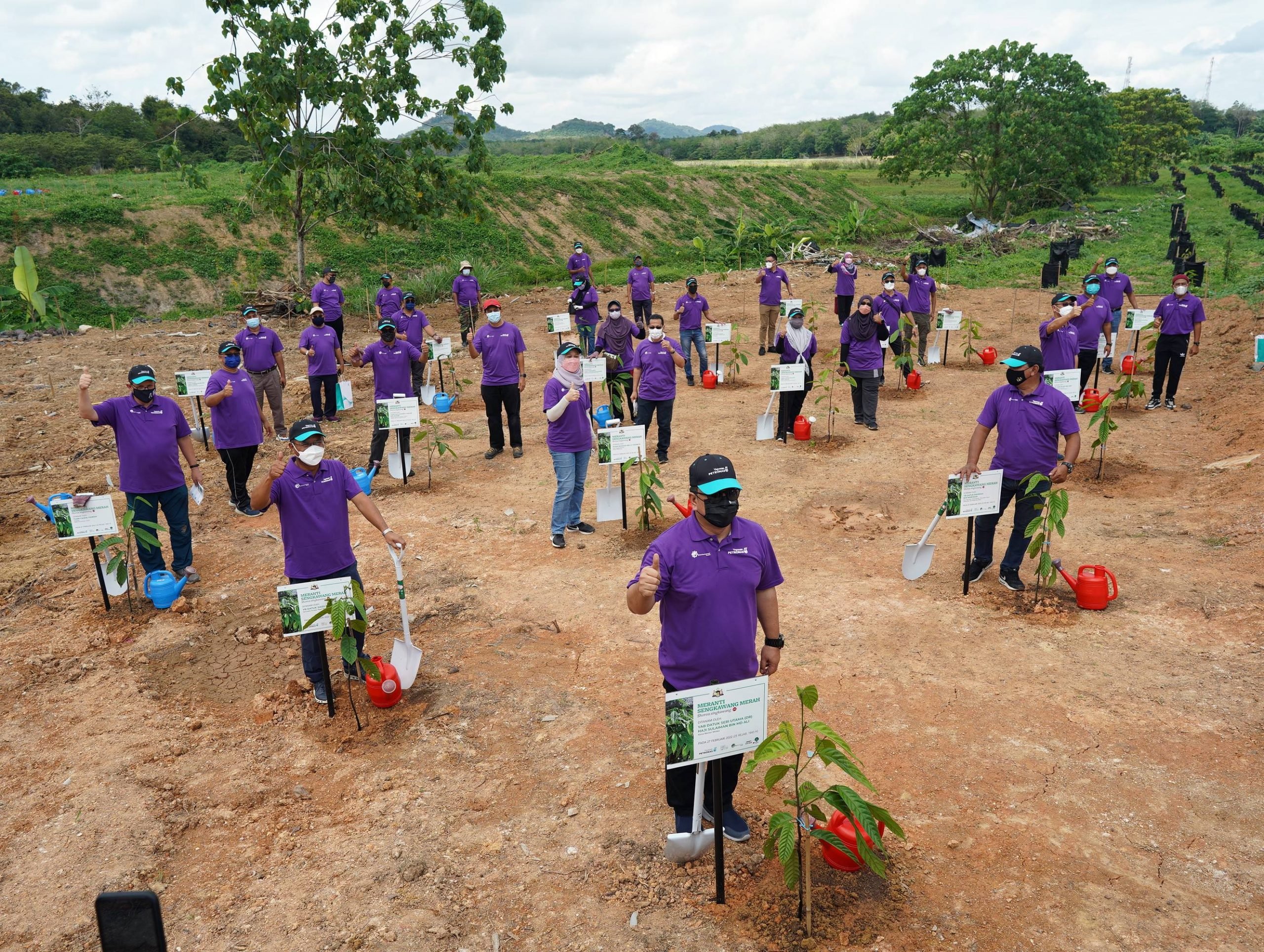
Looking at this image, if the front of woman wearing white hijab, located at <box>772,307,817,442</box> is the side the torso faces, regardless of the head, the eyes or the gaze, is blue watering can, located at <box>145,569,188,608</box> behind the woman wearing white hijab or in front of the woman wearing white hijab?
in front

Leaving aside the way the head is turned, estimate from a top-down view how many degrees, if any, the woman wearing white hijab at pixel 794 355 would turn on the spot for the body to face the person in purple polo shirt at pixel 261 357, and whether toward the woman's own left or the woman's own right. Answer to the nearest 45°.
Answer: approximately 90° to the woman's own right

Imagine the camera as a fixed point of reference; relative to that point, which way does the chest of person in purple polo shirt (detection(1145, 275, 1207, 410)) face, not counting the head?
toward the camera

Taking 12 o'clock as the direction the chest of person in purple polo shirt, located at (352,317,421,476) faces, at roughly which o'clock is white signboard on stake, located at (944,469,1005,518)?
The white signboard on stake is roughly at 11 o'clock from the person in purple polo shirt.

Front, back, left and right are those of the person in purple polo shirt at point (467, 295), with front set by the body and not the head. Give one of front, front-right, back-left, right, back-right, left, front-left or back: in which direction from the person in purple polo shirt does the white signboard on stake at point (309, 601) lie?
front

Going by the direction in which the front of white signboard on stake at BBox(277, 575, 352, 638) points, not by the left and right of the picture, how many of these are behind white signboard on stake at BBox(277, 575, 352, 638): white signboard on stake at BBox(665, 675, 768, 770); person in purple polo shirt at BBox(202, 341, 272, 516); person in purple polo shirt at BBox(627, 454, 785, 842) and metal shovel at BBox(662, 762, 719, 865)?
1

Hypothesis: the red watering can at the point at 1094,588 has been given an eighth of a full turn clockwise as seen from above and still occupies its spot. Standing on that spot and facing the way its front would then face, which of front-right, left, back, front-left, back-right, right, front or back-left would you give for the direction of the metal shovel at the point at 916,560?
front-left

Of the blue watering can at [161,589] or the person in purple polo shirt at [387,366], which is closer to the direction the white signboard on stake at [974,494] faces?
the blue watering can

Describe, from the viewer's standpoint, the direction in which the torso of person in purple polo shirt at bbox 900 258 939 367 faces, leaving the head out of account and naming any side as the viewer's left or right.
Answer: facing the viewer

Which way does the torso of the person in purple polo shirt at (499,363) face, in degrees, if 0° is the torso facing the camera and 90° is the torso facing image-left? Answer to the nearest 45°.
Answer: approximately 0°
